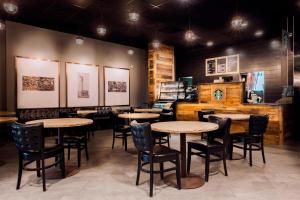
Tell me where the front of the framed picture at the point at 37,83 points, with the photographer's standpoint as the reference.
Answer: facing the viewer and to the right of the viewer

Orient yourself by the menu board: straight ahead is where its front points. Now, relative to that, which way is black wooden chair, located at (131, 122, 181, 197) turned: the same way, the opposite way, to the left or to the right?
the opposite way

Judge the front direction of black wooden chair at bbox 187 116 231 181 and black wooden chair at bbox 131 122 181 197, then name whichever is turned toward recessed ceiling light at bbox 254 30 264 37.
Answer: black wooden chair at bbox 131 122 181 197

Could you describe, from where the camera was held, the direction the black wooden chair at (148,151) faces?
facing away from the viewer and to the right of the viewer

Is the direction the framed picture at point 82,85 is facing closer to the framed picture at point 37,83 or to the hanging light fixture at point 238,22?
the hanging light fixture

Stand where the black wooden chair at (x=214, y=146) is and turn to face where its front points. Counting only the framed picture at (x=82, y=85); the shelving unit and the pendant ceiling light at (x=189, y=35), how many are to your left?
0

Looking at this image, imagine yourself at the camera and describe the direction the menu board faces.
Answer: facing the viewer and to the left of the viewer

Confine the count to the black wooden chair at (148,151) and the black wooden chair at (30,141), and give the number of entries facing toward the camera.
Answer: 0

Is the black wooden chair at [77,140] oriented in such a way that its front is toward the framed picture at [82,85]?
no

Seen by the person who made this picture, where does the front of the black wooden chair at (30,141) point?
facing away from the viewer and to the right of the viewer

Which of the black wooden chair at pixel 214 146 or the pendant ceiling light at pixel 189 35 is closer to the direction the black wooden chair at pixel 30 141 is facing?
the pendant ceiling light
